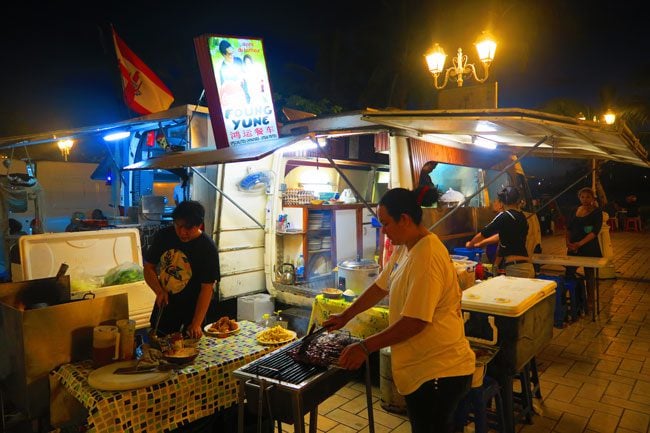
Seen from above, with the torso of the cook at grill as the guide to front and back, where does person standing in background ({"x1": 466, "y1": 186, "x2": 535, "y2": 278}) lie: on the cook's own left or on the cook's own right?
on the cook's own right

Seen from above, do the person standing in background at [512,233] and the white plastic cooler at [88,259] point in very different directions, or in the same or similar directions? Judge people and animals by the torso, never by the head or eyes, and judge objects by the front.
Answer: very different directions

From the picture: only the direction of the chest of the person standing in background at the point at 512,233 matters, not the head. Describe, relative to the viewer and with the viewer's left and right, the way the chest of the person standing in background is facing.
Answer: facing away from the viewer and to the left of the viewer

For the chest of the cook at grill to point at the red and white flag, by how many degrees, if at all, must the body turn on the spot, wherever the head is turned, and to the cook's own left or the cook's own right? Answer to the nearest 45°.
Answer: approximately 45° to the cook's own right

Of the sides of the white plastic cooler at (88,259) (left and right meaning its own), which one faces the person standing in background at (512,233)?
left

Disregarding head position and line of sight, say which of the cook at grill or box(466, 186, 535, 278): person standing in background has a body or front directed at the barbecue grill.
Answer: the cook at grill

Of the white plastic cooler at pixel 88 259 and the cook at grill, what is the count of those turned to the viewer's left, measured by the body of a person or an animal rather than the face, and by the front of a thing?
1

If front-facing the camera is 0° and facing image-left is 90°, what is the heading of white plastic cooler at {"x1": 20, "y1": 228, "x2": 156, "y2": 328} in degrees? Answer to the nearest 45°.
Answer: approximately 0°

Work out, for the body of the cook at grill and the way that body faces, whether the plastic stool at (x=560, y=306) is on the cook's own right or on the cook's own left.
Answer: on the cook's own right

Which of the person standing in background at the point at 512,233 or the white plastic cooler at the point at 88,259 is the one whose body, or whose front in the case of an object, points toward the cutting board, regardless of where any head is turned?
the white plastic cooler

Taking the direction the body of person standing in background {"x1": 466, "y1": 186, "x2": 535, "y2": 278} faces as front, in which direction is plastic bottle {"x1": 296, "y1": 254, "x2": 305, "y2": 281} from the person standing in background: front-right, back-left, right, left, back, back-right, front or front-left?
front-left

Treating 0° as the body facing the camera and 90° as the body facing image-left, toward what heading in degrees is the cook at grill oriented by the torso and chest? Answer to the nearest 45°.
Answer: approximately 90°

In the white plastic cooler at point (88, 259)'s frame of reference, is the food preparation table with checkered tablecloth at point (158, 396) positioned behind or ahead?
ahead

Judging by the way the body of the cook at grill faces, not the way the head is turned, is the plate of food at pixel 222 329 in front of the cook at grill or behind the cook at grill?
in front

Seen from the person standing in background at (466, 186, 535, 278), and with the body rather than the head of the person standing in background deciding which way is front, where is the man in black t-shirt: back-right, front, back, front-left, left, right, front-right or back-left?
left
